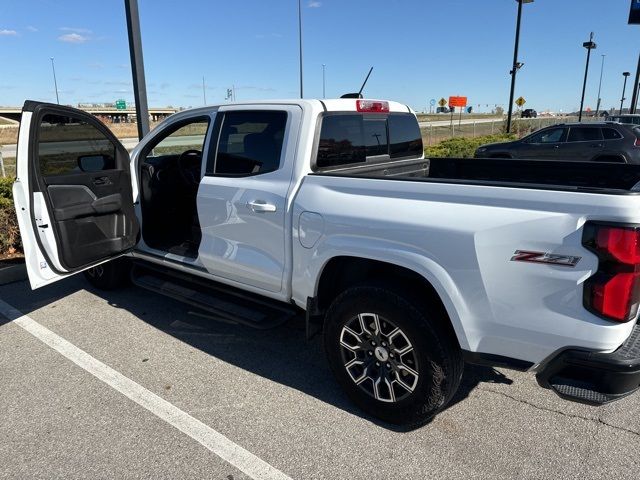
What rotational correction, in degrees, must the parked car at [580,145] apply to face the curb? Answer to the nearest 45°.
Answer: approximately 45° to its left

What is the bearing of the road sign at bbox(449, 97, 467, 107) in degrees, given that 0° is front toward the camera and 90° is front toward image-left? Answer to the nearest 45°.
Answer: approximately 0°

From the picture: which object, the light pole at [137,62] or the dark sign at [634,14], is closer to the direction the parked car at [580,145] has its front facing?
the light pole

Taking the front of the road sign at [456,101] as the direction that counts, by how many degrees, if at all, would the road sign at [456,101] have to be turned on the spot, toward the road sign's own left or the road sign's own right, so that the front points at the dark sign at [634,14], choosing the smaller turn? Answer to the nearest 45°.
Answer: approximately 45° to the road sign's own left

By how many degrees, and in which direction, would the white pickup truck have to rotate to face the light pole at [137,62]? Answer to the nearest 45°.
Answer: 0° — it already faces it

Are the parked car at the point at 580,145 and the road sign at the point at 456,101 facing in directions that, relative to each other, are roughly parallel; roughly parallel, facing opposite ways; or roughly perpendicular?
roughly perpendicular

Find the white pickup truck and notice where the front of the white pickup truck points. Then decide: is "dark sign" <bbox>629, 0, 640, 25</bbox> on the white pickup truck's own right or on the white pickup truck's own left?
on the white pickup truck's own right

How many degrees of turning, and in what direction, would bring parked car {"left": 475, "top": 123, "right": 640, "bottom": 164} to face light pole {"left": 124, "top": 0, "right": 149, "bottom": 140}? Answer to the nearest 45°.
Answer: approximately 45° to its left

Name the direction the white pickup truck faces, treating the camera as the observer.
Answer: facing away from the viewer and to the left of the viewer

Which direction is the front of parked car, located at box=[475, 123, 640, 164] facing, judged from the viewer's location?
facing to the left of the viewer
